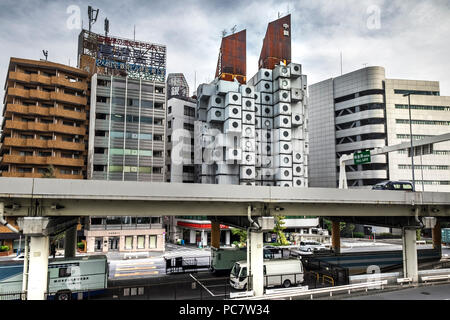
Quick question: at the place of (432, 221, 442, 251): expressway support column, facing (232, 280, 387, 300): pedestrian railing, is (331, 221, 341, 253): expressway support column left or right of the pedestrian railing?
right

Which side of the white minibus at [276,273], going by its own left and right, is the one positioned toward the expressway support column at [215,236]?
right

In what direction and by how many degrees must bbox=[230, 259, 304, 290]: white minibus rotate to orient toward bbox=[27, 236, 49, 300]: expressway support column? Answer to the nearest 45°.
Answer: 0° — it already faces it

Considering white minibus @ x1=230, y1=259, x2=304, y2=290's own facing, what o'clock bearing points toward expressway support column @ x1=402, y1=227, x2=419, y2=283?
The expressway support column is roughly at 7 o'clock from the white minibus.

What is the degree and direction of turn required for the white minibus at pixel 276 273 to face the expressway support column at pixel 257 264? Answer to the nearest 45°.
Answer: approximately 45° to its left

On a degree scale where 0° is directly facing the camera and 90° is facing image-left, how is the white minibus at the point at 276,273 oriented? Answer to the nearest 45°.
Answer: approximately 45°

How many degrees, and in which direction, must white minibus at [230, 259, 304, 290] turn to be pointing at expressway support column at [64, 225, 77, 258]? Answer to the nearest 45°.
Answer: approximately 45° to its right

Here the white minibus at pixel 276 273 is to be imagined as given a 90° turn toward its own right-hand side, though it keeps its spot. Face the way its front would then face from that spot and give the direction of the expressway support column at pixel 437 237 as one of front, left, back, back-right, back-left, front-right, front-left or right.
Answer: right
